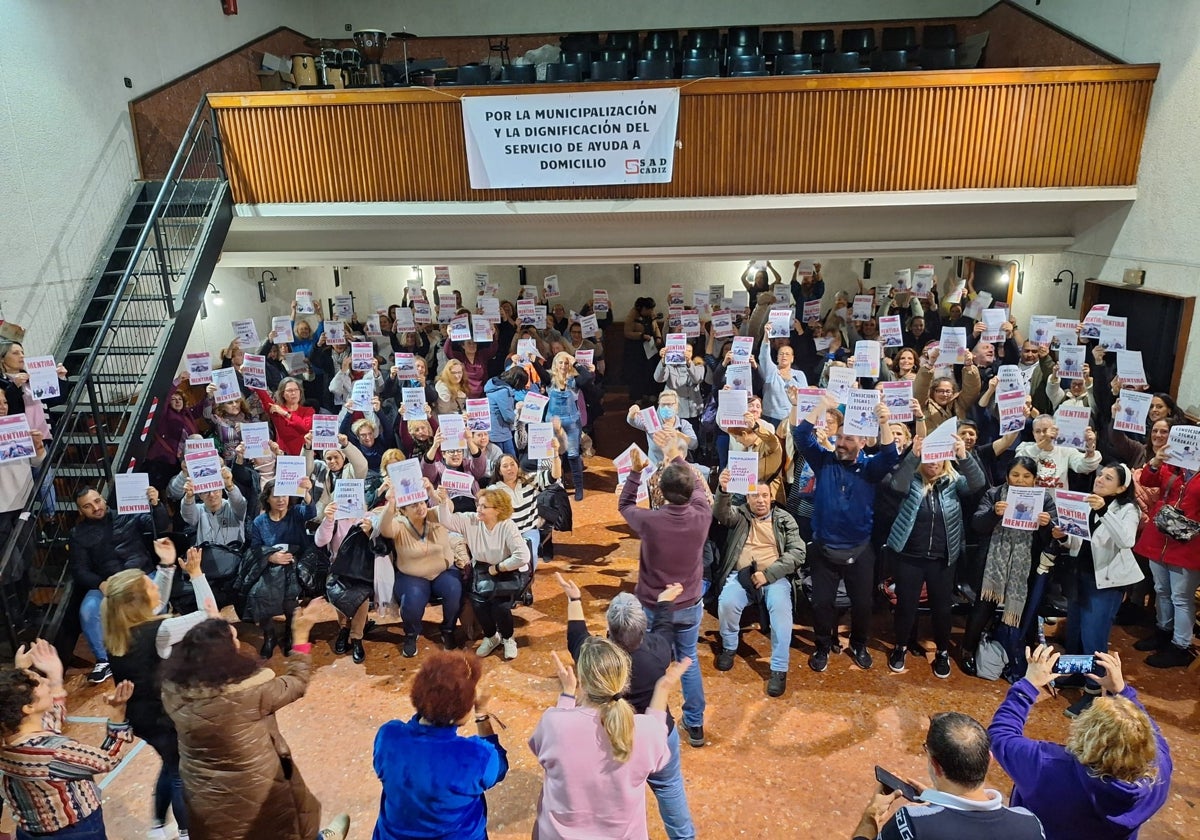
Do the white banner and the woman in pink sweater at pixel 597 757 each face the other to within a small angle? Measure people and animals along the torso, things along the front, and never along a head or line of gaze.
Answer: yes

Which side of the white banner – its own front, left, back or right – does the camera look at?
front

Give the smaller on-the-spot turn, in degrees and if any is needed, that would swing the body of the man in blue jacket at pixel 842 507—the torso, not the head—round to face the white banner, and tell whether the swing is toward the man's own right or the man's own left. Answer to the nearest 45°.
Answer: approximately 135° to the man's own right

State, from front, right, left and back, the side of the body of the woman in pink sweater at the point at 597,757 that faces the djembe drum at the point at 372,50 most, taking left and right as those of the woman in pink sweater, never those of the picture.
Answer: front

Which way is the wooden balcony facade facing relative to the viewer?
toward the camera

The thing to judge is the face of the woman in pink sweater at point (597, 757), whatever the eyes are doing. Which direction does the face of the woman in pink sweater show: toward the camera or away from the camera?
away from the camera

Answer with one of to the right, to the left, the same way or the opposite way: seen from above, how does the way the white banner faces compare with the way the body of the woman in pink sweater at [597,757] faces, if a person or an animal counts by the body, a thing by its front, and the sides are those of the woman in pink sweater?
the opposite way

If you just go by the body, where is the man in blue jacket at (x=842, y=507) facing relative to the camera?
toward the camera

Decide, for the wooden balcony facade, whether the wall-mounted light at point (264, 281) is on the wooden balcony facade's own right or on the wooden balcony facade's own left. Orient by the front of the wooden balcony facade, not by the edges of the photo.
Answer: on the wooden balcony facade's own right

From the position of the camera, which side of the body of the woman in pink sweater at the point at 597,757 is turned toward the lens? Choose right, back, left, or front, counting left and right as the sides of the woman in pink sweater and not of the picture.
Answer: back

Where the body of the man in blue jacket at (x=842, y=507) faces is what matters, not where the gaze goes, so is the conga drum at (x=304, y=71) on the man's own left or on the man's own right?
on the man's own right

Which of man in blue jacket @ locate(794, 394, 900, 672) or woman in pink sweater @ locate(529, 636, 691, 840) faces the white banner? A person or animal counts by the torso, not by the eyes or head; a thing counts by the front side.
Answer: the woman in pink sweater
